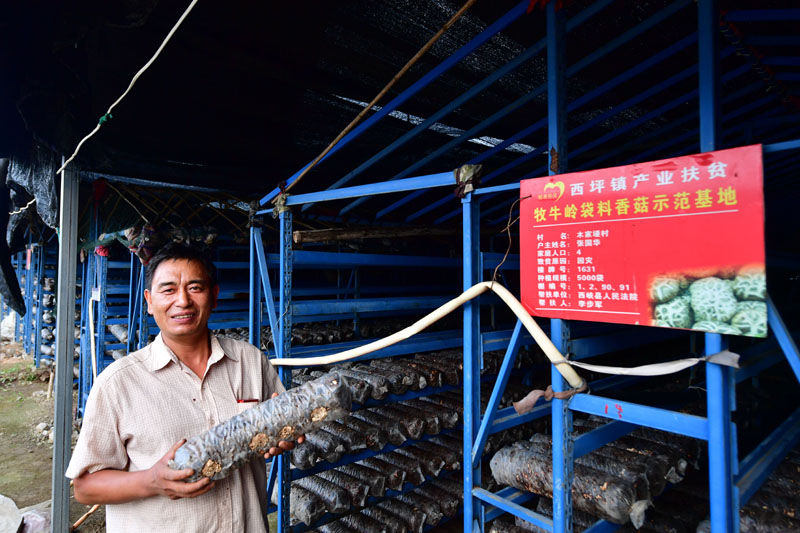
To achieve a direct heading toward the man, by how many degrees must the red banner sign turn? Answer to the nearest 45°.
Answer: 0° — it already faces them

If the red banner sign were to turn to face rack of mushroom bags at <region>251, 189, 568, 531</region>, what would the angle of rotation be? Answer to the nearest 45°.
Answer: approximately 90° to its right

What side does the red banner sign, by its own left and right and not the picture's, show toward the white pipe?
right

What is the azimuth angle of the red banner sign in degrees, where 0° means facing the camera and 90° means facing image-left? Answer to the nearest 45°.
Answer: approximately 45°

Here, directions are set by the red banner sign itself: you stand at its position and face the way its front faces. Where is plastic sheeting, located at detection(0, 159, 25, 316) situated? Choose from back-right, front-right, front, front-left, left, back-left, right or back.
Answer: front-right

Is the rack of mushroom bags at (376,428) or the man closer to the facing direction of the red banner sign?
the man

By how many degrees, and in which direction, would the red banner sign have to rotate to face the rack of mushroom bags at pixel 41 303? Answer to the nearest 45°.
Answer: approximately 45° to its right
